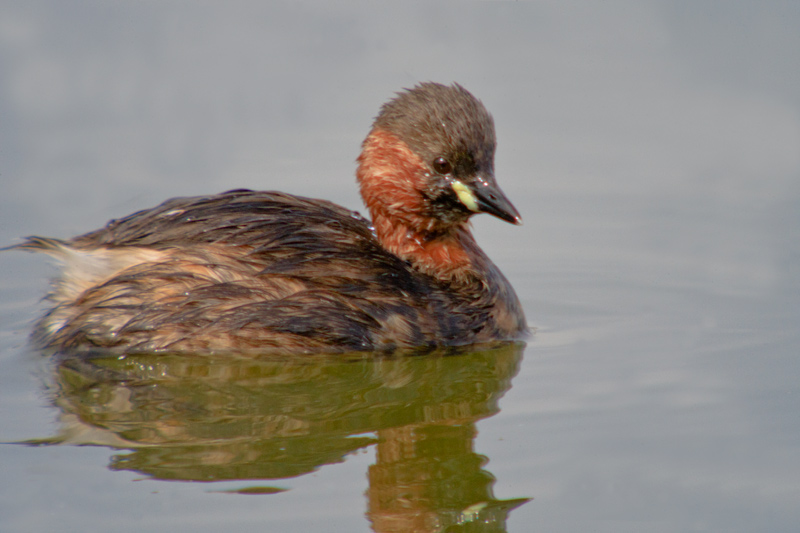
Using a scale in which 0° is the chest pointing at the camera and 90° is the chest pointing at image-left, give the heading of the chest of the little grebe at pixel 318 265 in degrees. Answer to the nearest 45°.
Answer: approximately 270°
